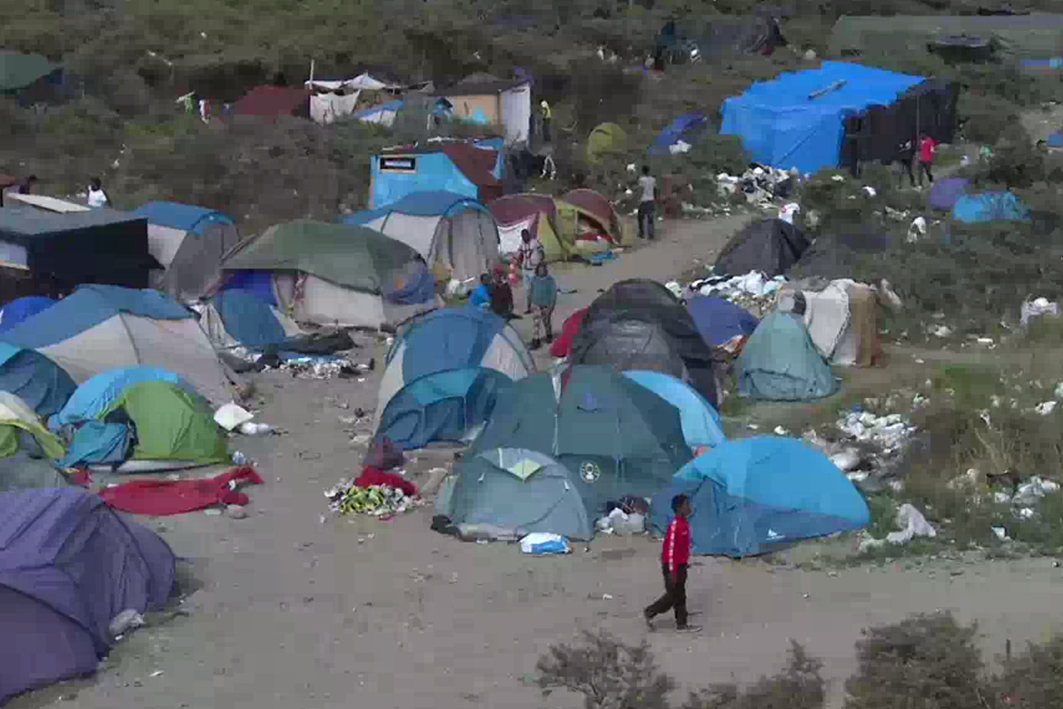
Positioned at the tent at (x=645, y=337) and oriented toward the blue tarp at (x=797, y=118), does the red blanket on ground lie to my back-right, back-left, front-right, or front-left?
back-left

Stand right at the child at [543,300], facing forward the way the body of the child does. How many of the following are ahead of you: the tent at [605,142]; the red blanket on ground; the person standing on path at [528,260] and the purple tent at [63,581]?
2
